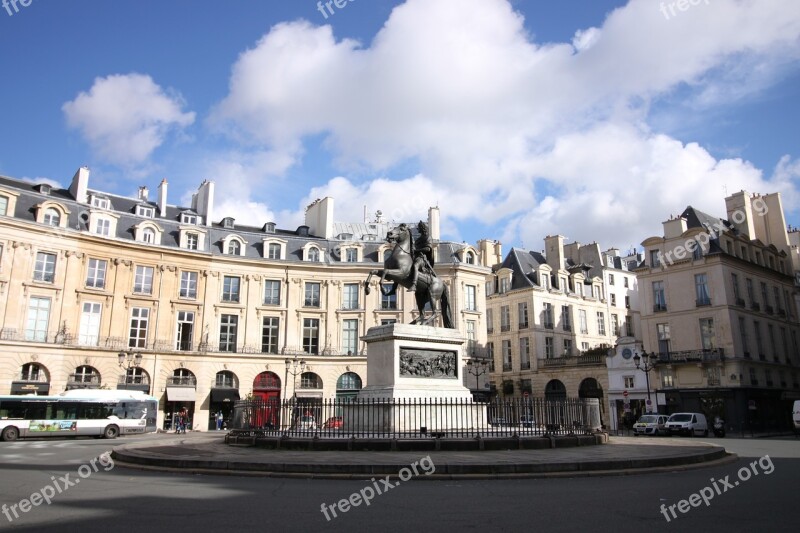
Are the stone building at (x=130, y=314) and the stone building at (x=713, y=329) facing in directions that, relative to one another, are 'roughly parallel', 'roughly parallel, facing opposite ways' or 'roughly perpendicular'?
roughly perpendicular

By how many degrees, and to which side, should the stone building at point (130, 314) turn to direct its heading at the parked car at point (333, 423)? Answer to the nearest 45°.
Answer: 0° — it already faces it

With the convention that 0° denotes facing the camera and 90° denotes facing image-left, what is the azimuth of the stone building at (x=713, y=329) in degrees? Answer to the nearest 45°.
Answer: approximately 45°

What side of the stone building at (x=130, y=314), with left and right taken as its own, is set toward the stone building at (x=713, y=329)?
left

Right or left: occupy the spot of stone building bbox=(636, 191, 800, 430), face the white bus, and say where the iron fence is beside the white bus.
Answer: left

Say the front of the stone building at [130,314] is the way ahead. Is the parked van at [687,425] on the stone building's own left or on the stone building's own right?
on the stone building's own left

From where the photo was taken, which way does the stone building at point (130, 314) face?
toward the camera

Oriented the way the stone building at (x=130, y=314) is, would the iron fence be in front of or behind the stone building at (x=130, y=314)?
in front
